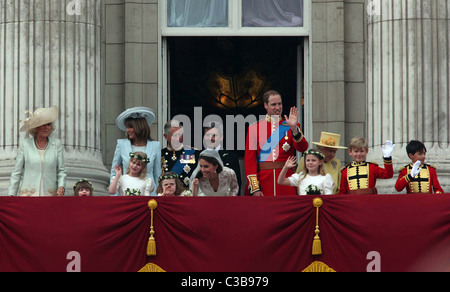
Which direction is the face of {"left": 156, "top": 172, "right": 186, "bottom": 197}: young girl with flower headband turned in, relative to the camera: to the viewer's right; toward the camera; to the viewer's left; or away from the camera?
toward the camera

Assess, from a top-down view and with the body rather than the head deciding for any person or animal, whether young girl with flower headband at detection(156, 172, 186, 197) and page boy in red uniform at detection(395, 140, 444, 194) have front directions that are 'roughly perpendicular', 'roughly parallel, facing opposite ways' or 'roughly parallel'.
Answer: roughly parallel

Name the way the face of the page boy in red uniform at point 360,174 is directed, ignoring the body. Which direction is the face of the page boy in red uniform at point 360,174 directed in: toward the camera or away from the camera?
toward the camera

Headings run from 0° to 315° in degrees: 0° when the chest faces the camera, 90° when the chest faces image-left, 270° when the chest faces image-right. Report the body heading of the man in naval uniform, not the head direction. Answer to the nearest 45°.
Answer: approximately 0°

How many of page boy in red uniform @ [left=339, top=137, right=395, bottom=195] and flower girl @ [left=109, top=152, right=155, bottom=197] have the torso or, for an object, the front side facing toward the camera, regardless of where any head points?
2

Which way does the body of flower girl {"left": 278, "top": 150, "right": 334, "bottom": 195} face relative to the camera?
toward the camera

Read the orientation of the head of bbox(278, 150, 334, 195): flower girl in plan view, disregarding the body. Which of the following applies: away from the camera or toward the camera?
toward the camera

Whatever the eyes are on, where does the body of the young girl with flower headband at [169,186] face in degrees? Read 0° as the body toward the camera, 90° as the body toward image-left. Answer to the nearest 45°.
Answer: approximately 0°

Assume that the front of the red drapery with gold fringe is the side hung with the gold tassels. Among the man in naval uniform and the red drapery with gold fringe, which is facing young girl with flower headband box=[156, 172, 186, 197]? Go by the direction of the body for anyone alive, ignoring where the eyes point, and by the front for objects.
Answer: the man in naval uniform

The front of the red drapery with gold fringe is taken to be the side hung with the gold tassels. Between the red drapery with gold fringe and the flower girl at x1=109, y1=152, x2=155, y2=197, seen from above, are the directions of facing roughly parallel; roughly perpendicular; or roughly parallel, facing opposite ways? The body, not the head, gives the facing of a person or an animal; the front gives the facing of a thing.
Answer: roughly parallel

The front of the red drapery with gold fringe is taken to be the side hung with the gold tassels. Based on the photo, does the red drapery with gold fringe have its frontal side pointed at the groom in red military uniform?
no

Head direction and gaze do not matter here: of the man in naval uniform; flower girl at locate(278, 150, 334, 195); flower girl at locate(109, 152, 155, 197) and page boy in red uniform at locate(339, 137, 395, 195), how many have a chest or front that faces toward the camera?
4

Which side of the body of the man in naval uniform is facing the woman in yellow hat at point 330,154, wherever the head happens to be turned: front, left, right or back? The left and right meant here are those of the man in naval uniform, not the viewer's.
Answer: left

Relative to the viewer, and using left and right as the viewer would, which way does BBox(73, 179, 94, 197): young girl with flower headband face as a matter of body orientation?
facing the viewer

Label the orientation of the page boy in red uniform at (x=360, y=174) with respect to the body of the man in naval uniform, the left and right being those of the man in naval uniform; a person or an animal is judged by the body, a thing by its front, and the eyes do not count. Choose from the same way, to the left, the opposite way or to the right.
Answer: the same way
